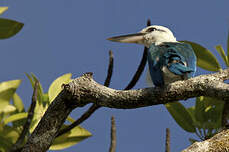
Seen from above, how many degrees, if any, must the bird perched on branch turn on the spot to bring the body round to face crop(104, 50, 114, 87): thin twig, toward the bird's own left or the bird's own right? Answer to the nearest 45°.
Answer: approximately 90° to the bird's own left

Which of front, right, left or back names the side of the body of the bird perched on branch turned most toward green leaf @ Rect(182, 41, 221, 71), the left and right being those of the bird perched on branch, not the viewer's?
right

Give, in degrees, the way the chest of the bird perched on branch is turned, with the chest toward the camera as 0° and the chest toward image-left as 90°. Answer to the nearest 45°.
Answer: approximately 135°

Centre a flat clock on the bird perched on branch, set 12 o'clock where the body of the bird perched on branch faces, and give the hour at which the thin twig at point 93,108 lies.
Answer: The thin twig is roughly at 10 o'clock from the bird perched on branch.
